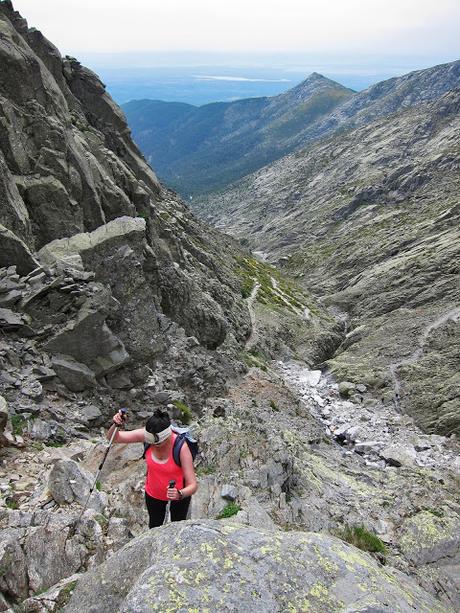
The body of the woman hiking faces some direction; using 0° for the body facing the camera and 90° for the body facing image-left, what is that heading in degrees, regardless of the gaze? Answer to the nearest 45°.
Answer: approximately 0°

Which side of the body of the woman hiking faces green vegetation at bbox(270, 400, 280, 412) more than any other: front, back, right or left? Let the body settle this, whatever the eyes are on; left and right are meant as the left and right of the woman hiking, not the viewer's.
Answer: back

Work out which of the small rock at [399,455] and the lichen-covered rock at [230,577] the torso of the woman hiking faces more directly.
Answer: the lichen-covered rock

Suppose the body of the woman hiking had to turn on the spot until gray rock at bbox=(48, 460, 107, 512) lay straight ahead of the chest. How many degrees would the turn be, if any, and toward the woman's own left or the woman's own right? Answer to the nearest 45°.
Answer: approximately 135° to the woman's own right

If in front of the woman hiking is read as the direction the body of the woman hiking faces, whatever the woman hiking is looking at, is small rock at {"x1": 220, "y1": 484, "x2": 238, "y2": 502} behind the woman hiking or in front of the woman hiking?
behind

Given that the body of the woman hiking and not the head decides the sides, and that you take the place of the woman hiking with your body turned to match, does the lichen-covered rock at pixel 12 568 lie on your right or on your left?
on your right

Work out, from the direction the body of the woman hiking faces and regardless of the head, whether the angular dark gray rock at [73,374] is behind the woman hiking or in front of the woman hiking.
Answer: behind

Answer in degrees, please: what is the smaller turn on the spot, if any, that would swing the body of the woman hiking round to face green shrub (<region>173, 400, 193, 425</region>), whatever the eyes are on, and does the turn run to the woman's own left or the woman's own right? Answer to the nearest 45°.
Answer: approximately 180°

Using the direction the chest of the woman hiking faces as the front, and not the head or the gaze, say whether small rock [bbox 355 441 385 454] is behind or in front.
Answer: behind

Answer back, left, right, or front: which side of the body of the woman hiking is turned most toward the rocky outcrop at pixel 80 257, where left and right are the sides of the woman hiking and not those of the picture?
back
